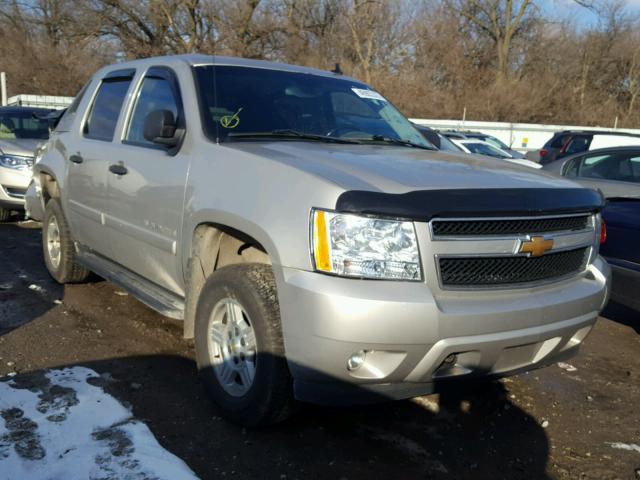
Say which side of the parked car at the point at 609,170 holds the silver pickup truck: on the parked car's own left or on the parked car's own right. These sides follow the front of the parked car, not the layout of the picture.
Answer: on the parked car's own right

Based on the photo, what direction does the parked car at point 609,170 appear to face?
to the viewer's right

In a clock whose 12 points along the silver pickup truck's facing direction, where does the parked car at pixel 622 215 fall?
The parked car is roughly at 9 o'clock from the silver pickup truck.

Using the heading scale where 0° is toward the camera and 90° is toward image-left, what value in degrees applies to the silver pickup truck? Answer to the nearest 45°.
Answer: approximately 315°

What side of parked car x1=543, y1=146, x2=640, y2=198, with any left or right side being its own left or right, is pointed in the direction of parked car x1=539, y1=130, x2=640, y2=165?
left

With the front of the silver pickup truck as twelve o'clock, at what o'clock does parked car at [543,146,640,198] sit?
The parked car is roughly at 9 o'clock from the silver pickup truck.

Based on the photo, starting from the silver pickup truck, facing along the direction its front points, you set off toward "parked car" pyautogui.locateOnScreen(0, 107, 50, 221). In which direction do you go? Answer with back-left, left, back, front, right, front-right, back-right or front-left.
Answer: back

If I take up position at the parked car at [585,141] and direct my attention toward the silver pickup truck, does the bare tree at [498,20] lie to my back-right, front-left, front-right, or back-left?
back-right
